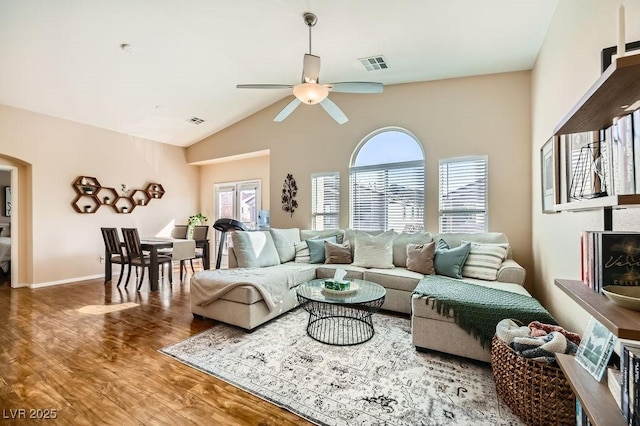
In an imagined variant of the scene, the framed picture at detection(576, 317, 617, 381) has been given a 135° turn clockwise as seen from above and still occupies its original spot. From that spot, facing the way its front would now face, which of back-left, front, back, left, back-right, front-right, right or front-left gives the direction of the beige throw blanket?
left

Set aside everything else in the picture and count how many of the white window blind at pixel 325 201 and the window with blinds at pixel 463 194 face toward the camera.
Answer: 2

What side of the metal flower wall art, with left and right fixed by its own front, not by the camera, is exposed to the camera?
front

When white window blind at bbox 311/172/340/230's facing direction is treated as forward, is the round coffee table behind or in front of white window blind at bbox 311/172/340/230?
in front

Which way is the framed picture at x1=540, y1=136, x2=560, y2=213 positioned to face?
to the viewer's left

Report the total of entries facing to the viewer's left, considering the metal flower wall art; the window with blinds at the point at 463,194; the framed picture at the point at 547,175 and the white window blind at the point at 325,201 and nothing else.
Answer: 1

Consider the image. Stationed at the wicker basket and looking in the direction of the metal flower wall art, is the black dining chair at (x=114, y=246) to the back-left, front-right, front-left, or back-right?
front-left

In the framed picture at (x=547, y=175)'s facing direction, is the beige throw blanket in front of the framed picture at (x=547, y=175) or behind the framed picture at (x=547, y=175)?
in front

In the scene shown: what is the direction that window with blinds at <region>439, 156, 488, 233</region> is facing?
toward the camera

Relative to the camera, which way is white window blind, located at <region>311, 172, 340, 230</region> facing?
toward the camera

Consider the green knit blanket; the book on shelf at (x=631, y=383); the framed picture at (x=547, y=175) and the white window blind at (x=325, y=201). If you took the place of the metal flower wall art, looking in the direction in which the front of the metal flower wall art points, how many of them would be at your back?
0

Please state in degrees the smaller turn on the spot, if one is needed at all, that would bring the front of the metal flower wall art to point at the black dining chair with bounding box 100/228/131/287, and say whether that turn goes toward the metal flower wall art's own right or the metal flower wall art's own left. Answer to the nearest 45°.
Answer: approximately 90° to the metal flower wall art's own right

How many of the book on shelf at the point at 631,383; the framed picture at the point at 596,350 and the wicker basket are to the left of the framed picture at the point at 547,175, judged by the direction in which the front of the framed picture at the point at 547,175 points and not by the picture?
3

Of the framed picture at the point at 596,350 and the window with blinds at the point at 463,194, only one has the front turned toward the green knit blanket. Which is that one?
the window with blinds

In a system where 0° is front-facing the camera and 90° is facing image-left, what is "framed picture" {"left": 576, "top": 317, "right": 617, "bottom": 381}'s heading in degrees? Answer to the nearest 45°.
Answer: approximately 45°

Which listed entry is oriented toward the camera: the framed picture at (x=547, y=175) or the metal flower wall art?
the metal flower wall art

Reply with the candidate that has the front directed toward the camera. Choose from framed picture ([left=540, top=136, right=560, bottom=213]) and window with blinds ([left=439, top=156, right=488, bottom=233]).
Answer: the window with blinds

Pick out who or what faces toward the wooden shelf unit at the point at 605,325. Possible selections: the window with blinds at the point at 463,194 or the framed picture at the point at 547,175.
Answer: the window with blinds

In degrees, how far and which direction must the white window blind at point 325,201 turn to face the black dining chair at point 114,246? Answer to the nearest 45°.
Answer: approximately 90° to its right

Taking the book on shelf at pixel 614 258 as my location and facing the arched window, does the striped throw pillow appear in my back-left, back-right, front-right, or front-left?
front-right
